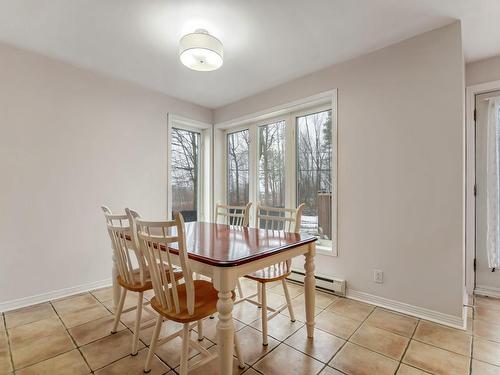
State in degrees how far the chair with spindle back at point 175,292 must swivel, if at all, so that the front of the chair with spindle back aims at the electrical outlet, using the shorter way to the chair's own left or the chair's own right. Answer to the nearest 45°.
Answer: approximately 45° to the chair's own right

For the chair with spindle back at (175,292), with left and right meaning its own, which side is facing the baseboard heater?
front

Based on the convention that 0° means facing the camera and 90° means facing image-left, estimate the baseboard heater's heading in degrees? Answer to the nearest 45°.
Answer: approximately 45°

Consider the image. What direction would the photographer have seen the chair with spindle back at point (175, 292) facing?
facing away from the viewer and to the right of the viewer

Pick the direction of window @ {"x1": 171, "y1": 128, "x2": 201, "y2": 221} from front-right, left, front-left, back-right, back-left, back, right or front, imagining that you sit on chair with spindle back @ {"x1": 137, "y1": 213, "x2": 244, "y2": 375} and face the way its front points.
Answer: front-left

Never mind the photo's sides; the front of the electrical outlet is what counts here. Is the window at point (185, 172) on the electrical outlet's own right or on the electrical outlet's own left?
on the electrical outlet's own right

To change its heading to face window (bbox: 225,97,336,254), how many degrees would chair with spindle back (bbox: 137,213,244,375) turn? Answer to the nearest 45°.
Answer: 0° — it already faces it

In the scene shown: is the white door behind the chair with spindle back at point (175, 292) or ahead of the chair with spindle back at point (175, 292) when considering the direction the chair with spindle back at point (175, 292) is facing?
ahead
